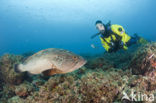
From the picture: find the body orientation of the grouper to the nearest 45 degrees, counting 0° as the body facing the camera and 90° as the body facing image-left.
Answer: approximately 270°

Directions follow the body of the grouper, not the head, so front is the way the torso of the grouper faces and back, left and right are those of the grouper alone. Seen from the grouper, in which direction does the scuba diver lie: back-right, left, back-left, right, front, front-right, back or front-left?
front-left

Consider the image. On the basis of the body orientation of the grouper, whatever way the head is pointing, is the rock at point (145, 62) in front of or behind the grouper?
in front
